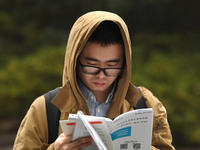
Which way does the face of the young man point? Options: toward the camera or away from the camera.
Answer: toward the camera

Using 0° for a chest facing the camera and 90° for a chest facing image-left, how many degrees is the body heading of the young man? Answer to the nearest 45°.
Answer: approximately 0°
